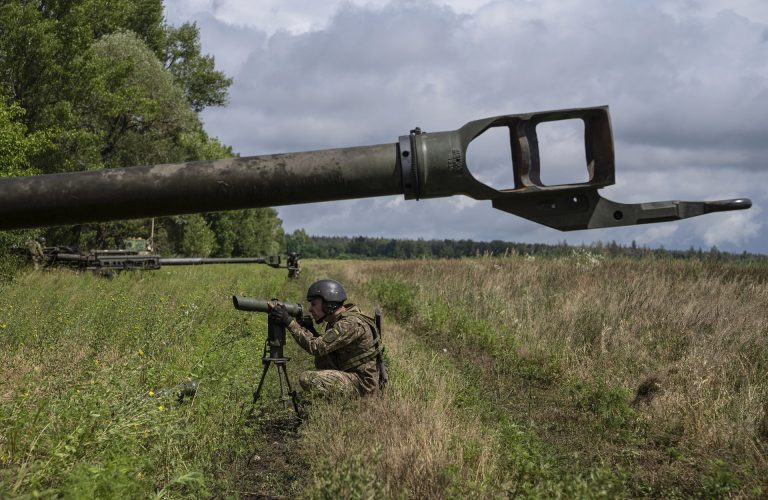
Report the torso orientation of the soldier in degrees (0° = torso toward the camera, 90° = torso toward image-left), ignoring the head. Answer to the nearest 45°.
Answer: approximately 90°

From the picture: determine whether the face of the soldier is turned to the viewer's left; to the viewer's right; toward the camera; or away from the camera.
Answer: to the viewer's left

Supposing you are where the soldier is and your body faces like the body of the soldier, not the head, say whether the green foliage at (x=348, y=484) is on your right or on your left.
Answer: on your left

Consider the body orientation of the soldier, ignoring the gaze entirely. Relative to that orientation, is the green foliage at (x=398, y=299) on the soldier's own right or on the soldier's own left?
on the soldier's own right

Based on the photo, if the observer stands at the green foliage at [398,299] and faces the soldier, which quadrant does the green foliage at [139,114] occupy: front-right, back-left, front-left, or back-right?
back-right

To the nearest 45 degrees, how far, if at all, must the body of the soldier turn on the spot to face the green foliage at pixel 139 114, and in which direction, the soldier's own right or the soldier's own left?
approximately 90° to the soldier's own right
